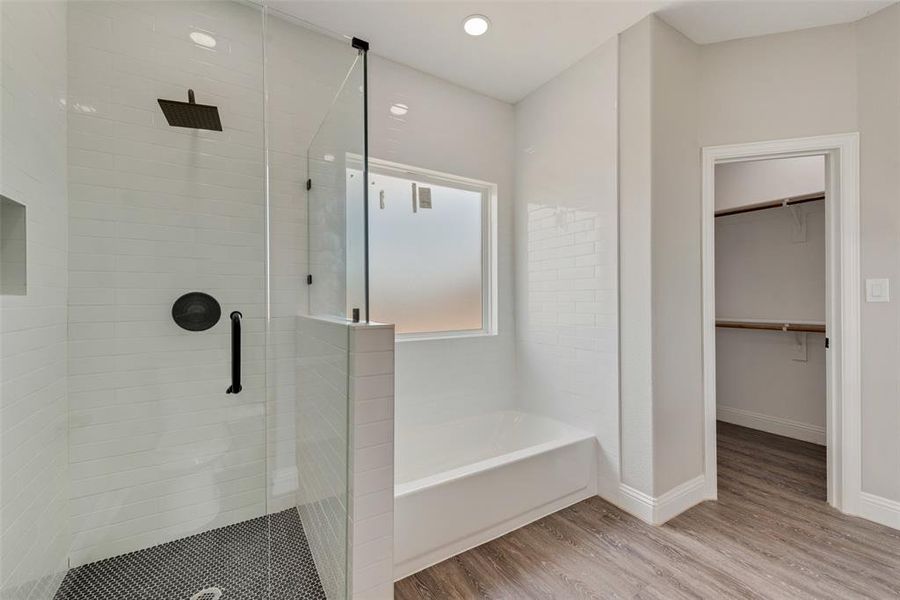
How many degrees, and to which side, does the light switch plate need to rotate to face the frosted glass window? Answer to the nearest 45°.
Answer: approximately 45° to its right

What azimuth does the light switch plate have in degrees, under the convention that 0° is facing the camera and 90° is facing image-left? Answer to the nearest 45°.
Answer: approximately 0°

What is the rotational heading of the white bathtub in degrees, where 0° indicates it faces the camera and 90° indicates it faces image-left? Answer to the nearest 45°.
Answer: approximately 315°

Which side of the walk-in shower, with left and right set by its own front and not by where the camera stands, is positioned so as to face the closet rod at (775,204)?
left

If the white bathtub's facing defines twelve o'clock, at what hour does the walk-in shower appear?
The walk-in shower is roughly at 4 o'clock from the white bathtub.

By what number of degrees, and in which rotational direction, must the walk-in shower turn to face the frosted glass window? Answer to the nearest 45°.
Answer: approximately 90° to its left

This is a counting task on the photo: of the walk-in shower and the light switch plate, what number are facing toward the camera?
2
